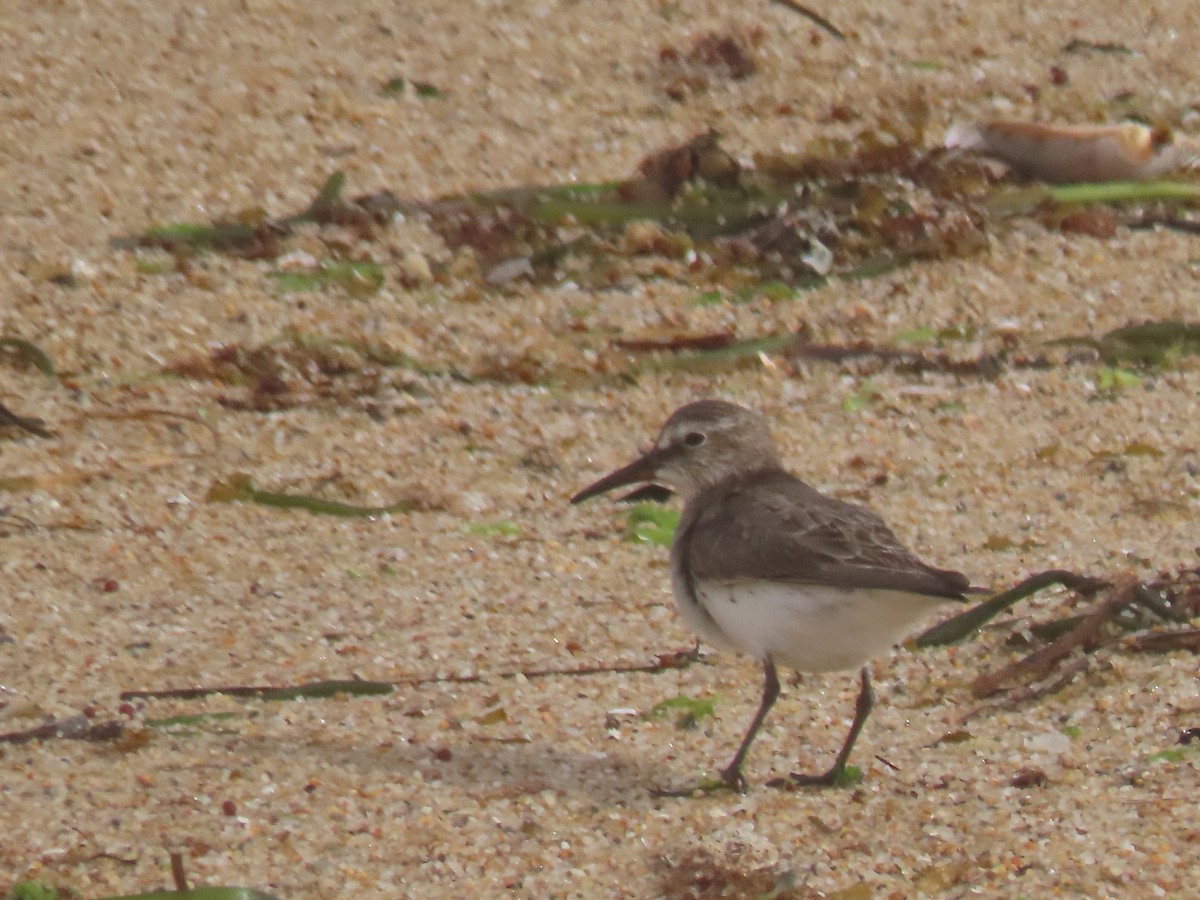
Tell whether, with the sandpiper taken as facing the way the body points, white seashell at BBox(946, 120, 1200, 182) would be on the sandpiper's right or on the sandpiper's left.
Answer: on the sandpiper's right

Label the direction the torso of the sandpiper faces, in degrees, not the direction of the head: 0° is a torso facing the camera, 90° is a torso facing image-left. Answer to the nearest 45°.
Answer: approximately 90°
